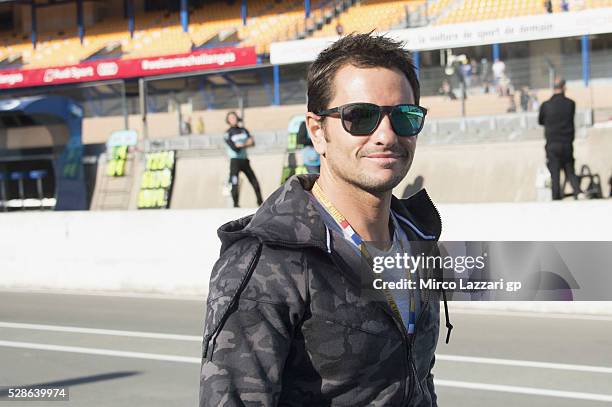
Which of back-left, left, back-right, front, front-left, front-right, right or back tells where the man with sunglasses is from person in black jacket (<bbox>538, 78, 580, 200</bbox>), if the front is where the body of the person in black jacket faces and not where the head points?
back

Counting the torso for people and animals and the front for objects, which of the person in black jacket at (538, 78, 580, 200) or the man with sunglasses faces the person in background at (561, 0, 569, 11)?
the person in black jacket

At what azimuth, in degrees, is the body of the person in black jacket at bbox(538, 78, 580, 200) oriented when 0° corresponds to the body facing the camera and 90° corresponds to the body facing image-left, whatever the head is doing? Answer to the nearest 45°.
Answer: approximately 180°

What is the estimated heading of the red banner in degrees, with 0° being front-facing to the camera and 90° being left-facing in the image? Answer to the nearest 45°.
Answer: approximately 0°

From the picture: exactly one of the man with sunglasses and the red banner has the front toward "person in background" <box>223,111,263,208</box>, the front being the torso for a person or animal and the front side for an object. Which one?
the red banner

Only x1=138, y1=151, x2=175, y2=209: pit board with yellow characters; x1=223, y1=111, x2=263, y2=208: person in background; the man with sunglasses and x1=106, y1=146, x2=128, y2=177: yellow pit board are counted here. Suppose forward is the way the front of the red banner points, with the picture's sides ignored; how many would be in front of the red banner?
4

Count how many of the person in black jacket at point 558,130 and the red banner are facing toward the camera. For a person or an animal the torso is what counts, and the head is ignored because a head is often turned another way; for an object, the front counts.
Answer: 1

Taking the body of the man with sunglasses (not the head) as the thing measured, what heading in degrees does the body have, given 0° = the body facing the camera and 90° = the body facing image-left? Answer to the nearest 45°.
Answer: approximately 315°

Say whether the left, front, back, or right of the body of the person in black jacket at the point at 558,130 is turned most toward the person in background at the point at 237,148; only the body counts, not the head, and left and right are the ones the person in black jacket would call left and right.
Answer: left

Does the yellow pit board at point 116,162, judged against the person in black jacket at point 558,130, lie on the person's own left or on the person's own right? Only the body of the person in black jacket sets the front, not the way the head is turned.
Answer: on the person's own left

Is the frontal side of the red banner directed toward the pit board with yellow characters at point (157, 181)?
yes

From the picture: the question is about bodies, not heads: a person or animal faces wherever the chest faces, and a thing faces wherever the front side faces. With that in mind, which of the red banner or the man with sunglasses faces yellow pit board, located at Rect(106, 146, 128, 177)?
the red banner
